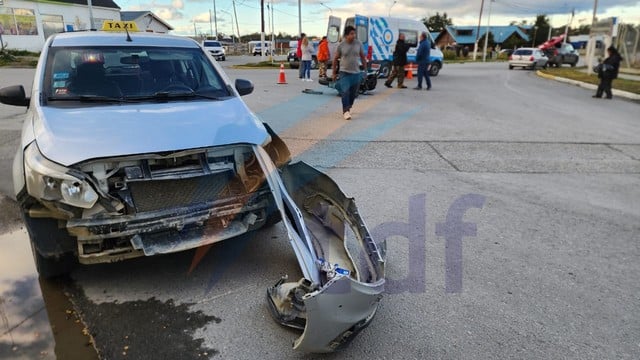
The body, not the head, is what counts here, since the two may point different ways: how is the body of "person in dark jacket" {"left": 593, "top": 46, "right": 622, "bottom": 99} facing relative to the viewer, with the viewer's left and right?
facing to the left of the viewer

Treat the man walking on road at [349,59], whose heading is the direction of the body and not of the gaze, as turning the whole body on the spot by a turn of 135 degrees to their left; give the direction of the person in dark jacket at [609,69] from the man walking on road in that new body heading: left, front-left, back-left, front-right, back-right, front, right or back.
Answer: front

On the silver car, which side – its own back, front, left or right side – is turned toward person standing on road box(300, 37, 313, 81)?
back

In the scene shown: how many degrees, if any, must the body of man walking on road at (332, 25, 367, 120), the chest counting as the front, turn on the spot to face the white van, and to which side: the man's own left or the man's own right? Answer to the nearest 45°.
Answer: approximately 180°

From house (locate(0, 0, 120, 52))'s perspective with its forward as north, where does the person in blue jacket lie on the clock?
The person in blue jacket is roughly at 1 o'clock from the house.

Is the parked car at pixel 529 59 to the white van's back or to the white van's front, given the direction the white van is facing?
to the front

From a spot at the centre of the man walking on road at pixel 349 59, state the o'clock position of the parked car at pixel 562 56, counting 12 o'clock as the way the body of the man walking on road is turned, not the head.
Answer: The parked car is roughly at 7 o'clock from the man walking on road.

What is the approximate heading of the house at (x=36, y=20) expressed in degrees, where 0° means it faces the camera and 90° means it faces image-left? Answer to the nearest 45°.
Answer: approximately 315°
